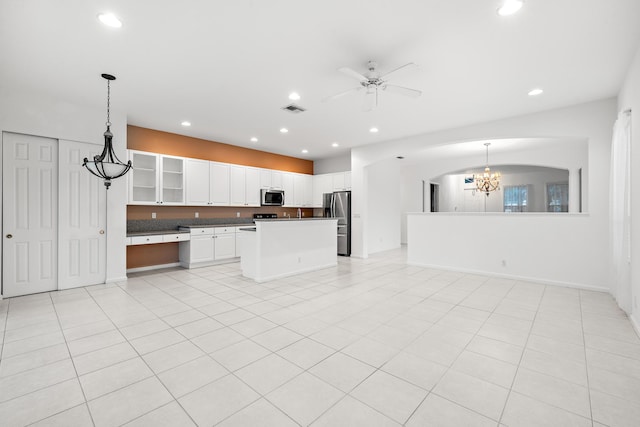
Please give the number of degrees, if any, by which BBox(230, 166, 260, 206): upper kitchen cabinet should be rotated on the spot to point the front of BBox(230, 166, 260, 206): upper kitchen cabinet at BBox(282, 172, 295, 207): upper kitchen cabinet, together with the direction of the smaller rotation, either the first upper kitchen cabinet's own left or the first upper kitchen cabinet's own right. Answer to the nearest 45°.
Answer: approximately 90° to the first upper kitchen cabinet's own left

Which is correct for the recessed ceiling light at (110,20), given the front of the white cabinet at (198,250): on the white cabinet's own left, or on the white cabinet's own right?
on the white cabinet's own right

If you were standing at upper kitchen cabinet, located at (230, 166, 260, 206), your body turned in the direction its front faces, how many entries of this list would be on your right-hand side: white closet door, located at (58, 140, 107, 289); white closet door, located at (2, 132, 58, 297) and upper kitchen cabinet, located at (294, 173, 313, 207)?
2

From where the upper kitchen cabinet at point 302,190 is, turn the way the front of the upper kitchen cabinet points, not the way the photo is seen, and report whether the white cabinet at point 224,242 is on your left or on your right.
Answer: on your right
